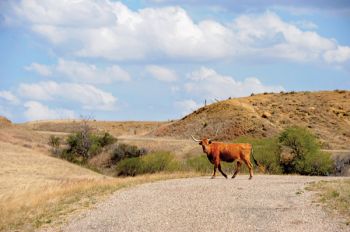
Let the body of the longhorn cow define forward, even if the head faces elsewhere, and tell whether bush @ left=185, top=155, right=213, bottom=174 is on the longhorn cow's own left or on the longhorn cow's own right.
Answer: on the longhorn cow's own right

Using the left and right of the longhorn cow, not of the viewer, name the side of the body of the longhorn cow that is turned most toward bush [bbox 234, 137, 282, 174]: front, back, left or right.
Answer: right

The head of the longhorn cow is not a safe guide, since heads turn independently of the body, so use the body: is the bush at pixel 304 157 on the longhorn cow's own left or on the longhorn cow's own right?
on the longhorn cow's own right

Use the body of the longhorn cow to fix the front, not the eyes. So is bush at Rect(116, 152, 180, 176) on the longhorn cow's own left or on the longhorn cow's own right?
on the longhorn cow's own right

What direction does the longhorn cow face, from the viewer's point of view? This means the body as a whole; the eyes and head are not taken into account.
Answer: to the viewer's left

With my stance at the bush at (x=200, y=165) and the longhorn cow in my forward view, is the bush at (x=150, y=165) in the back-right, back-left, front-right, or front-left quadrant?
back-right
